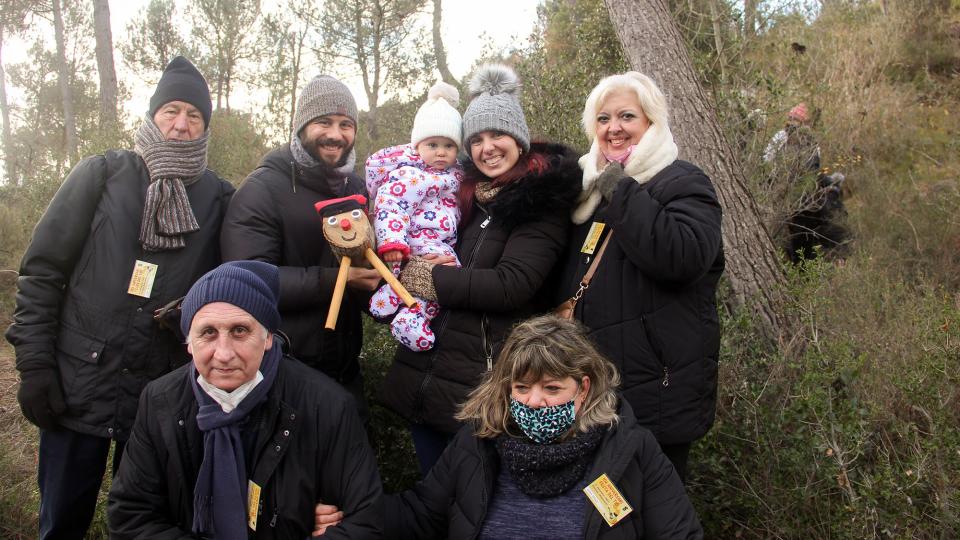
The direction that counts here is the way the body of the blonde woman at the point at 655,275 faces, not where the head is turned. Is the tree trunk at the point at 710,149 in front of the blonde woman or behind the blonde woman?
behind

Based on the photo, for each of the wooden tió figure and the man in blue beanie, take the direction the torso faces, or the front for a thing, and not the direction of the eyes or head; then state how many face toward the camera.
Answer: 2

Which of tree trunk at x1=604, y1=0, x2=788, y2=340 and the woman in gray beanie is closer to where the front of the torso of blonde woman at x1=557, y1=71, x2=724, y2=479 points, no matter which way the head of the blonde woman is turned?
the woman in gray beanie

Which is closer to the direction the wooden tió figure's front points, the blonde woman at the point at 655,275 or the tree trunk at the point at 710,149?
the blonde woman

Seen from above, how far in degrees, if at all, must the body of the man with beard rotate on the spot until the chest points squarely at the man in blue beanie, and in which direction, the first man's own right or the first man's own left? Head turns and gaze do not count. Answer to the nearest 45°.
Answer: approximately 45° to the first man's own right

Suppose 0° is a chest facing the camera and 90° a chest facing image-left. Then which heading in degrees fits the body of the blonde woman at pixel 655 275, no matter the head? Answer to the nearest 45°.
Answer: approximately 45°

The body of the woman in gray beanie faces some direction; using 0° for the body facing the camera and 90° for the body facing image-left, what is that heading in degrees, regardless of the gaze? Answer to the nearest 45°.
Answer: approximately 45°
